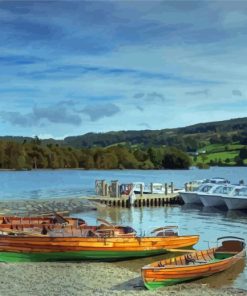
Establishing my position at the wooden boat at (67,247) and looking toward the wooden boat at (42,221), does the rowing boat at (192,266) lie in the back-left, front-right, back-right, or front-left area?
back-right

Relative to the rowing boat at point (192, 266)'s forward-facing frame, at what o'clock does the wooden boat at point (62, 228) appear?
The wooden boat is roughly at 3 o'clock from the rowing boat.

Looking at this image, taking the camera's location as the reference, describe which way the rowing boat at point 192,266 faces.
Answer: facing the viewer and to the left of the viewer

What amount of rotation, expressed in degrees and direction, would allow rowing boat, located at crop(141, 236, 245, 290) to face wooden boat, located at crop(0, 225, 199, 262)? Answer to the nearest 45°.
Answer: approximately 90° to its right

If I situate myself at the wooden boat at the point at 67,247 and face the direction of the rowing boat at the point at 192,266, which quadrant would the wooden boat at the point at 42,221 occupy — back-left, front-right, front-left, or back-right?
back-left

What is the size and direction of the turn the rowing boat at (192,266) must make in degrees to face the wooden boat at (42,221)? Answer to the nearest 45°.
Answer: approximately 90° to its right
